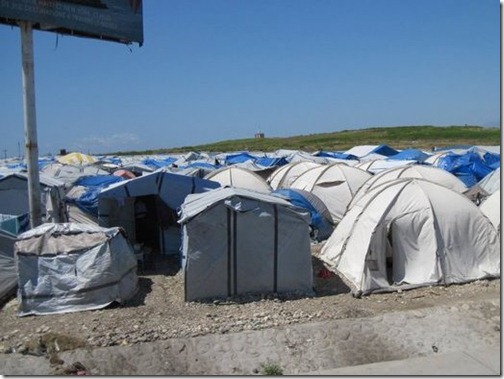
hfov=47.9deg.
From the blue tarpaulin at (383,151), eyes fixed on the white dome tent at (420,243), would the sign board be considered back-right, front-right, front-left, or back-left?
front-right

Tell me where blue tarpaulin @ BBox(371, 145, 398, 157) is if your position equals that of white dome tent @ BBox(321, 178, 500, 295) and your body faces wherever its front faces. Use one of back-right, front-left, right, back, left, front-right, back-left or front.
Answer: back

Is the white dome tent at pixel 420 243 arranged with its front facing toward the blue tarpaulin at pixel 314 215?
no

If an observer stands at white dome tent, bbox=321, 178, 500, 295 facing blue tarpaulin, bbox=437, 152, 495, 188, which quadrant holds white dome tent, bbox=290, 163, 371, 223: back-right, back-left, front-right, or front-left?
front-left

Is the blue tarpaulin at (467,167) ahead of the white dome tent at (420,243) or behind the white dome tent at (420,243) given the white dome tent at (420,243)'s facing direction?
behind

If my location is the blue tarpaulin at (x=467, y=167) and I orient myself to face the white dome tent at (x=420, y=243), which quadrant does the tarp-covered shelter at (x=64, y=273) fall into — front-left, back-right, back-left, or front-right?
front-right

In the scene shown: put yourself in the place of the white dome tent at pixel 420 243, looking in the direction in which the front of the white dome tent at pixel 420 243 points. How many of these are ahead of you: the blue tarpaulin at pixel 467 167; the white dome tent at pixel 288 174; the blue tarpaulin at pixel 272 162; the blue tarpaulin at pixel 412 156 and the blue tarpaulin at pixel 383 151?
0

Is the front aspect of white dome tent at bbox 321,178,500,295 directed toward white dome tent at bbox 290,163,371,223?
no

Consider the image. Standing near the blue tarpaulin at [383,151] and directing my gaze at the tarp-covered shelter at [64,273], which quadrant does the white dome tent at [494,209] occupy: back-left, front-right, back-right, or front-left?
front-left

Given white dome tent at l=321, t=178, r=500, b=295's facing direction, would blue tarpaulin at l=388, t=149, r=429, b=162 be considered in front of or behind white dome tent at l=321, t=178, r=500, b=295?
behind

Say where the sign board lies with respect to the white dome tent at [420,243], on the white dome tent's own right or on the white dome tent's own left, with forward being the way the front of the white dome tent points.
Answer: on the white dome tent's own right

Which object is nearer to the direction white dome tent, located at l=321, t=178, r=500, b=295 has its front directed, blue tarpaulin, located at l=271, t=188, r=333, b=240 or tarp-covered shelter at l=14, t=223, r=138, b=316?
the tarp-covered shelter

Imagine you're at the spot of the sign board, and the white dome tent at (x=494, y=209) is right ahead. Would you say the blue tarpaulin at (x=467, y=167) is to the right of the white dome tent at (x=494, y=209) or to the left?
left

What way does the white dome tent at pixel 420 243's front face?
toward the camera

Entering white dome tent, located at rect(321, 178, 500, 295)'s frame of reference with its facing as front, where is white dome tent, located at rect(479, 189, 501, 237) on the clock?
white dome tent, located at rect(479, 189, 501, 237) is roughly at 7 o'clock from white dome tent, located at rect(321, 178, 500, 295).

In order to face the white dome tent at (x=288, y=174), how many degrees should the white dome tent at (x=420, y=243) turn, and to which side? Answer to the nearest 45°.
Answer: approximately 135° to its right
